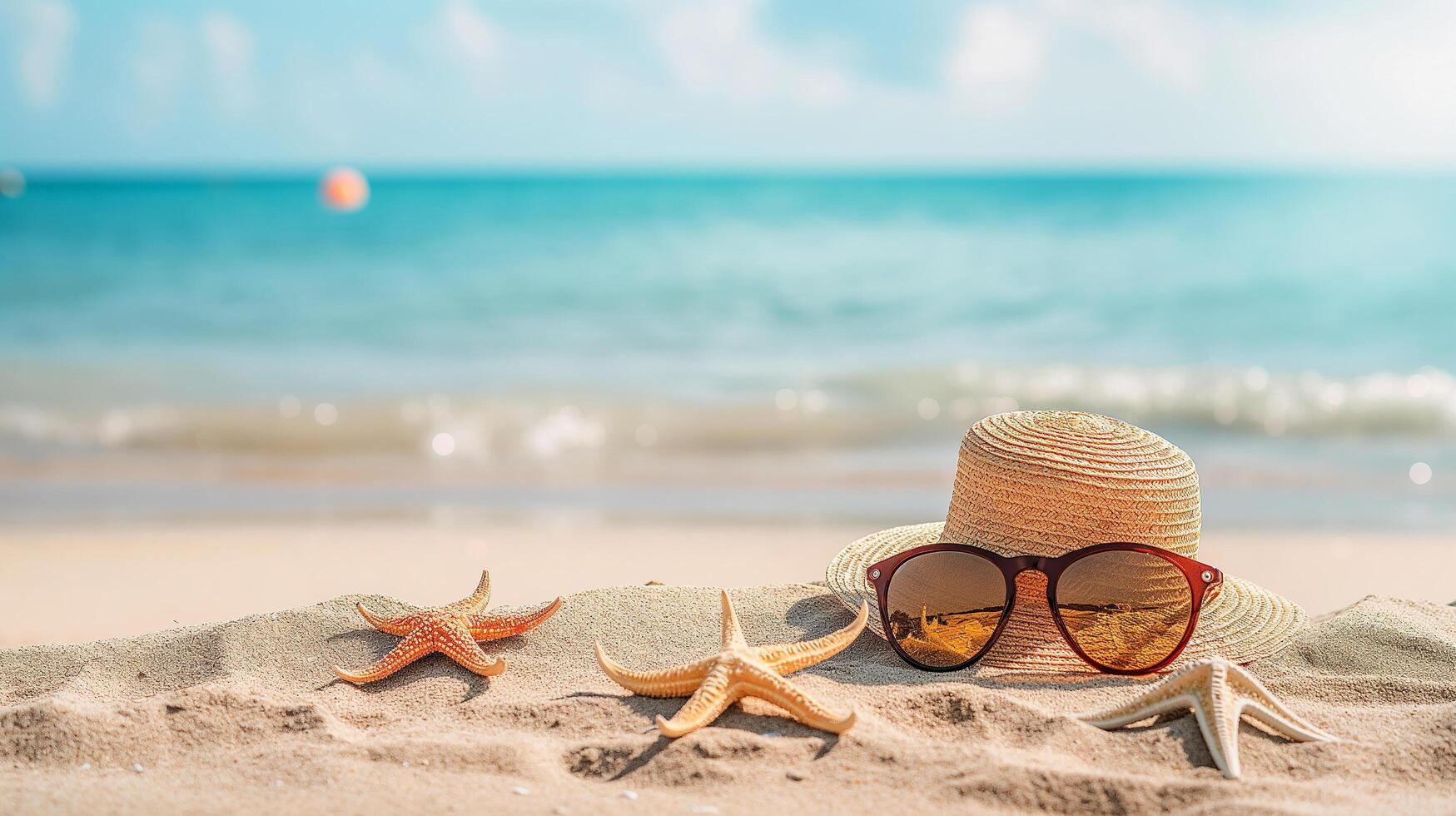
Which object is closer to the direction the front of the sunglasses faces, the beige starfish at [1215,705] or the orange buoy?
the beige starfish

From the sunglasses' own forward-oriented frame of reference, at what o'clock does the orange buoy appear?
The orange buoy is roughly at 5 o'clock from the sunglasses.

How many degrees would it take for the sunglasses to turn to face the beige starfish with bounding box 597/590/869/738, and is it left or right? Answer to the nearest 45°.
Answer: approximately 45° to its right

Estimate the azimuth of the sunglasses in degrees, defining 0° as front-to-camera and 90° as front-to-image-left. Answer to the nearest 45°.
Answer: approximately 0°

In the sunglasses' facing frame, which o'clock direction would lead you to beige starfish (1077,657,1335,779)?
The beige starfish is roughly at 11 o'clock from the sunglasses.
